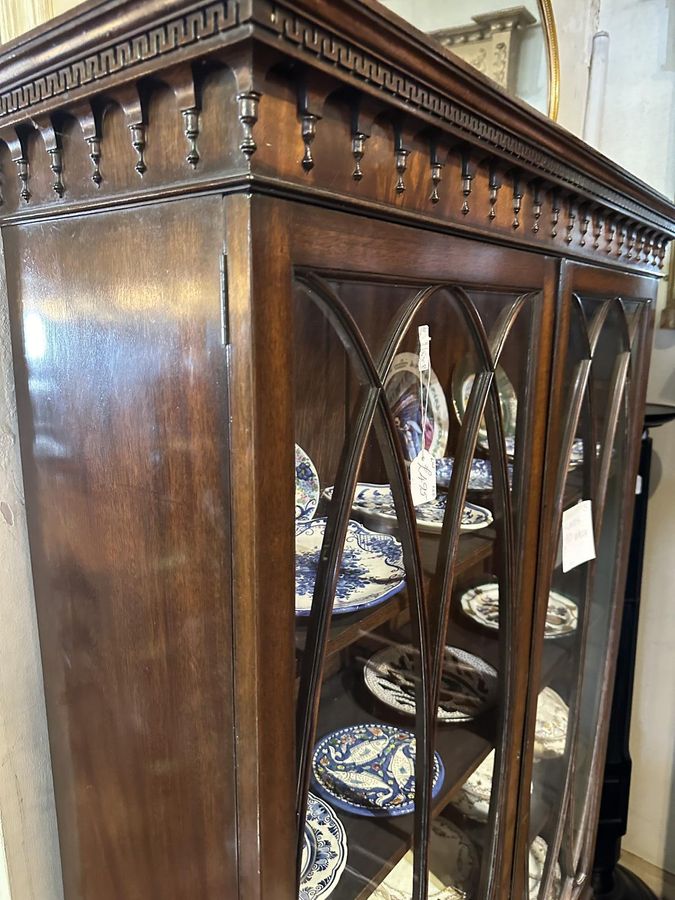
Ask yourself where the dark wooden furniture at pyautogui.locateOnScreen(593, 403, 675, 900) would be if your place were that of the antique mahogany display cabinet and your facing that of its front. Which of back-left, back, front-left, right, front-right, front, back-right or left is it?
left
